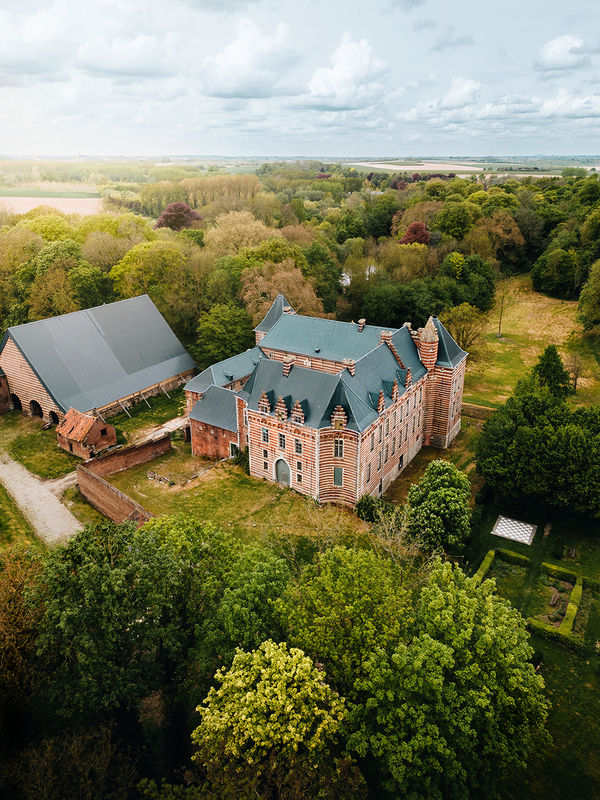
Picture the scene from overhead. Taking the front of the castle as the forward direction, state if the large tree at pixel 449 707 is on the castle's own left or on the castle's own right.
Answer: on the castle's own left

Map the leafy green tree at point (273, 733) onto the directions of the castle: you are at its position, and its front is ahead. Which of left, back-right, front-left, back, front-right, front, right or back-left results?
front-left

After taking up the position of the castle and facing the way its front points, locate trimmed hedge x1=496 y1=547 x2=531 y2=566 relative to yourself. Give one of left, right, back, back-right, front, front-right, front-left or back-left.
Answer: left

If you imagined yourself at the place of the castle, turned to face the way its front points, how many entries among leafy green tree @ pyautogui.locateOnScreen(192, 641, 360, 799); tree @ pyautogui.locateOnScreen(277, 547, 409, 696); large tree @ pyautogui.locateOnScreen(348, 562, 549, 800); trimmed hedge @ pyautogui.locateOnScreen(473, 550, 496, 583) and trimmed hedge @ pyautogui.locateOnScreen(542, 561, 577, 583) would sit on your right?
0

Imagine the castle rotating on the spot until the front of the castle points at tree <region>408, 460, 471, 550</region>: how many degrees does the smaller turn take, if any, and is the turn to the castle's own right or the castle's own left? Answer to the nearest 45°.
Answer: approximately 90° to the castle's own left

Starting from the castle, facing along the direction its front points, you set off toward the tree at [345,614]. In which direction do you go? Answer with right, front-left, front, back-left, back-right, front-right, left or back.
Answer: front-left

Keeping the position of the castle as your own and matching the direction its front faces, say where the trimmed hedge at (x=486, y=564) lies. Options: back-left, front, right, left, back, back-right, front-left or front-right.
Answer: left

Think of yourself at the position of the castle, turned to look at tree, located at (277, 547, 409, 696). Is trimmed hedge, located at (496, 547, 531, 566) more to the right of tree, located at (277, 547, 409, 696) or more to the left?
left

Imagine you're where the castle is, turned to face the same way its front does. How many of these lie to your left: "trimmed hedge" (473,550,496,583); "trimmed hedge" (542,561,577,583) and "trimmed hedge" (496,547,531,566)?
3

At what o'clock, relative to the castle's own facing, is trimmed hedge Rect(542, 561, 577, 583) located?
The trimmed hedge is roughly at 9 o'clock from the castle.

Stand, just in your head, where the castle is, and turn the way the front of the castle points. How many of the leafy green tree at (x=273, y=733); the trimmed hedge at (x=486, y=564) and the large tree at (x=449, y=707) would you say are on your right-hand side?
0

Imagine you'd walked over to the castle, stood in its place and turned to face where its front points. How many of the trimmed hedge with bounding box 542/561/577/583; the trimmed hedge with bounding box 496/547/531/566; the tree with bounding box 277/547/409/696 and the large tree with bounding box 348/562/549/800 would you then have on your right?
0

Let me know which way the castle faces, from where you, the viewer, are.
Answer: facing the viewer and to the left of the viewer

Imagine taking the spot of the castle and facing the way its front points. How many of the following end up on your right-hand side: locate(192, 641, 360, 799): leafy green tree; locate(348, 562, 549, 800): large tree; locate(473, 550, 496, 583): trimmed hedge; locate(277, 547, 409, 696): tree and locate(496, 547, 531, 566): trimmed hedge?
0
